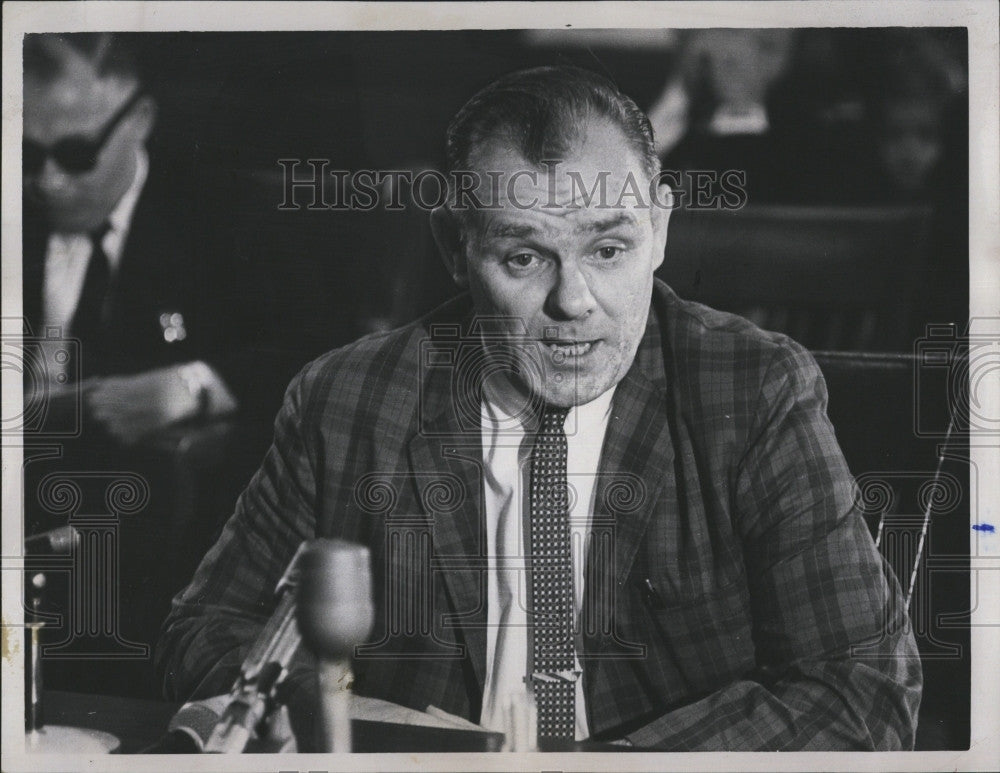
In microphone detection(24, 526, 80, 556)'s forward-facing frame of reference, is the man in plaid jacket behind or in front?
in front

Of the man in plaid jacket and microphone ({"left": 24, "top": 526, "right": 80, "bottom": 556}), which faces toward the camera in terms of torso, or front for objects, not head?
the man in plaid jacket

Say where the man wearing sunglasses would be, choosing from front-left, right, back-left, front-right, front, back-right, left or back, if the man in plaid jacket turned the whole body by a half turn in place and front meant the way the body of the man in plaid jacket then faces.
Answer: left

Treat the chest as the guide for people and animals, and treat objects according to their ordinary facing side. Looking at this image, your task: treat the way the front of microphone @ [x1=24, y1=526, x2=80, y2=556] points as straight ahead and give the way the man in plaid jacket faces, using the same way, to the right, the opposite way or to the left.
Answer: to the right

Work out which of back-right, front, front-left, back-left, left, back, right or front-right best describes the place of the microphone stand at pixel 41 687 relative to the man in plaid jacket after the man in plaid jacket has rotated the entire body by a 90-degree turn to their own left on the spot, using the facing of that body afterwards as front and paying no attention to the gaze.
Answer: back

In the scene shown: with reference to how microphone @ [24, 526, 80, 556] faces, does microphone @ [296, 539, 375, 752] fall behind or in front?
in front

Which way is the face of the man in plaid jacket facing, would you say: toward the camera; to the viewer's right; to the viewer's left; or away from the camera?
toward the camera

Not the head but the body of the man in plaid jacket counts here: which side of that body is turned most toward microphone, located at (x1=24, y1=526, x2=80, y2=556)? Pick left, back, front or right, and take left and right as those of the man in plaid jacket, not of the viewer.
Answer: right

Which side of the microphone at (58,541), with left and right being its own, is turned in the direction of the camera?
right

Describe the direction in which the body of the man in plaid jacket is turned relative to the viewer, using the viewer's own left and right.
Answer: facing the viewer
